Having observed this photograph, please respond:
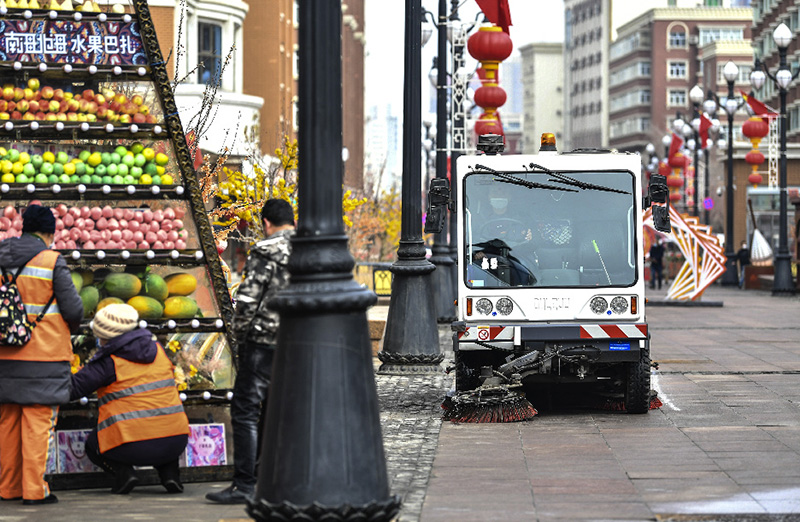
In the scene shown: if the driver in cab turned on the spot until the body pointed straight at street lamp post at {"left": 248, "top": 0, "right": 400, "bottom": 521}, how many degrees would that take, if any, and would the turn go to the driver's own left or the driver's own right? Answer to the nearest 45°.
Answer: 0° — they already face it

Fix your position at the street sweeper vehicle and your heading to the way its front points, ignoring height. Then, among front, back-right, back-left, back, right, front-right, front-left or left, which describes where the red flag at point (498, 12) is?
back

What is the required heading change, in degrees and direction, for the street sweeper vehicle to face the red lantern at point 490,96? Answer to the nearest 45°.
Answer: approximately 180°

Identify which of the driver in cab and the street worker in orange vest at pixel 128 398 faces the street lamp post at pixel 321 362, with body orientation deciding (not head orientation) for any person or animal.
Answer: the driver in cab

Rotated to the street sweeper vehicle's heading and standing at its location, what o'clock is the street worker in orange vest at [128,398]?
The street worker in orange vest is roughly at 1 o'clock from the street sweeper vehicle.

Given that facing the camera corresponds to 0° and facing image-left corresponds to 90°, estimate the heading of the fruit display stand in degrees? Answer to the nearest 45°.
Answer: approximately 0°

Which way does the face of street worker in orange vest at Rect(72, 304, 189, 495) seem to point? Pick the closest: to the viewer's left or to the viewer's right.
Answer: to the viewer's left

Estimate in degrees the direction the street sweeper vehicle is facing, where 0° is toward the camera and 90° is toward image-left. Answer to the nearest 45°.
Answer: approximately 0°

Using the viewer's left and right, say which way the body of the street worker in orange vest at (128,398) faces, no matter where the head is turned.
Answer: facing away from the viewer and to the left of the viewer
